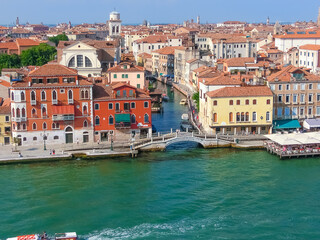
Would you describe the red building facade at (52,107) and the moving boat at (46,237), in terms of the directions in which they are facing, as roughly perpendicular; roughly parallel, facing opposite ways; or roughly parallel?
roughly perpendicular

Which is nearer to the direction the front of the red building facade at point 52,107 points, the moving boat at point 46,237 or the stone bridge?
the moving boat

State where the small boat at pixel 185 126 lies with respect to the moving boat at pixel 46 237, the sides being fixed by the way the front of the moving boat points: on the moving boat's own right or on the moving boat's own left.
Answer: on the moving boat's own right

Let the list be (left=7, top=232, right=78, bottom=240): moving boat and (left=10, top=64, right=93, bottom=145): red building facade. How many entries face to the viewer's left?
1

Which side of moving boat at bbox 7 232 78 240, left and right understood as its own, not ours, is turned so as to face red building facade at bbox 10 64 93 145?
right

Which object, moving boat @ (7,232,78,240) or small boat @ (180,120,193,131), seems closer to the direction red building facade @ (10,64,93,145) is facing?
the moving boat

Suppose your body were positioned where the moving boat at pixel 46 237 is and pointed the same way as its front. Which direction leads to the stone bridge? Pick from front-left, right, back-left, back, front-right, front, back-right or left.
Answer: back-right

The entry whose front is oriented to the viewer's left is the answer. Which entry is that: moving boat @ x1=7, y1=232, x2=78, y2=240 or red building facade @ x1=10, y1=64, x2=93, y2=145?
the moving boat

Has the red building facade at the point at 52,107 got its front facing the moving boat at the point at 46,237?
yes

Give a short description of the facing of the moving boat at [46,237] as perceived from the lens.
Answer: facing to the left of the viewer

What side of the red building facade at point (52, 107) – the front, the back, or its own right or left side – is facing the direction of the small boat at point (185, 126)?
left

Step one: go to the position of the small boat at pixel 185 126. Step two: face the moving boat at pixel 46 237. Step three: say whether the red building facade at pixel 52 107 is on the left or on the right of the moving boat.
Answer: right
